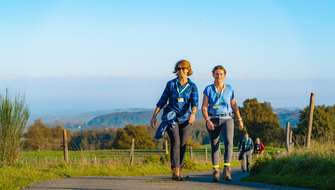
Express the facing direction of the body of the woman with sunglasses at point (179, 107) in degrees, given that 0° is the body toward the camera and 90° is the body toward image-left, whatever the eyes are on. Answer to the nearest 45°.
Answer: approximately 0°
